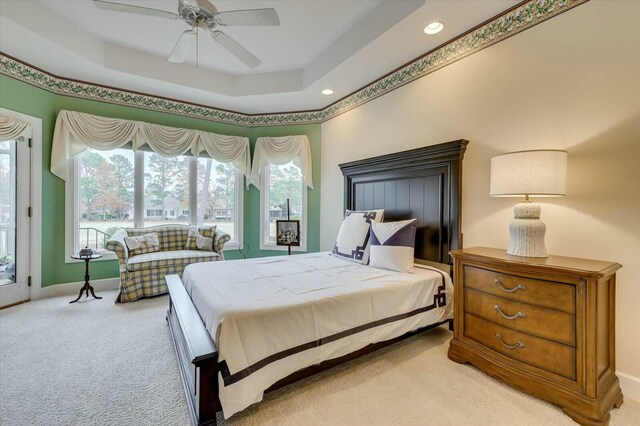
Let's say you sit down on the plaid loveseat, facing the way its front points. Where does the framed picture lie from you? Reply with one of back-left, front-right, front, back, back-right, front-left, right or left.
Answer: front-left

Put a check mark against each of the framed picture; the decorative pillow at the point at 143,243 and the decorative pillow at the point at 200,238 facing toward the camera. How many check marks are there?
3

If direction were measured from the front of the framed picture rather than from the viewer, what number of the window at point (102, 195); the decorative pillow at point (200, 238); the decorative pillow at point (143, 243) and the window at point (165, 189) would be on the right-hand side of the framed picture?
4

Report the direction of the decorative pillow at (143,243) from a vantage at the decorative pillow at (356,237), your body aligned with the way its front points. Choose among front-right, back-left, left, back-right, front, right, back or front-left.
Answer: front-right

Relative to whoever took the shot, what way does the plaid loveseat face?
facing the viewer and to the right of the viewer

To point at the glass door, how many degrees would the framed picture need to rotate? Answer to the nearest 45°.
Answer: approximately 90° to its right

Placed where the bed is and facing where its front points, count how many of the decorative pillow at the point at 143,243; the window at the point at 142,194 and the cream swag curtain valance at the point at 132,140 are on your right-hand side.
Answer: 3

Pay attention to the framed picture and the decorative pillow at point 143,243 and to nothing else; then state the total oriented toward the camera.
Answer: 2

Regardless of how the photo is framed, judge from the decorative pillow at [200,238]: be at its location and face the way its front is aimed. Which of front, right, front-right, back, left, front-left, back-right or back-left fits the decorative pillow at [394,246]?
front-left

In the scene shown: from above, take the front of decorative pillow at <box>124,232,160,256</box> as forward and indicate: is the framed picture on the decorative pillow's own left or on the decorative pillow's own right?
on the decorative pillow's own left

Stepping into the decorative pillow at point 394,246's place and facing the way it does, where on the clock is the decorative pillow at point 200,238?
the decorative pillow at point 200,238 is roughly at 2 o'clock from the decorative pillow at point 394,246.

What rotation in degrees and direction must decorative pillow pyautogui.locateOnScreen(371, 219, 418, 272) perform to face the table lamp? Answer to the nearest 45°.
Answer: approximately 90° to its left
